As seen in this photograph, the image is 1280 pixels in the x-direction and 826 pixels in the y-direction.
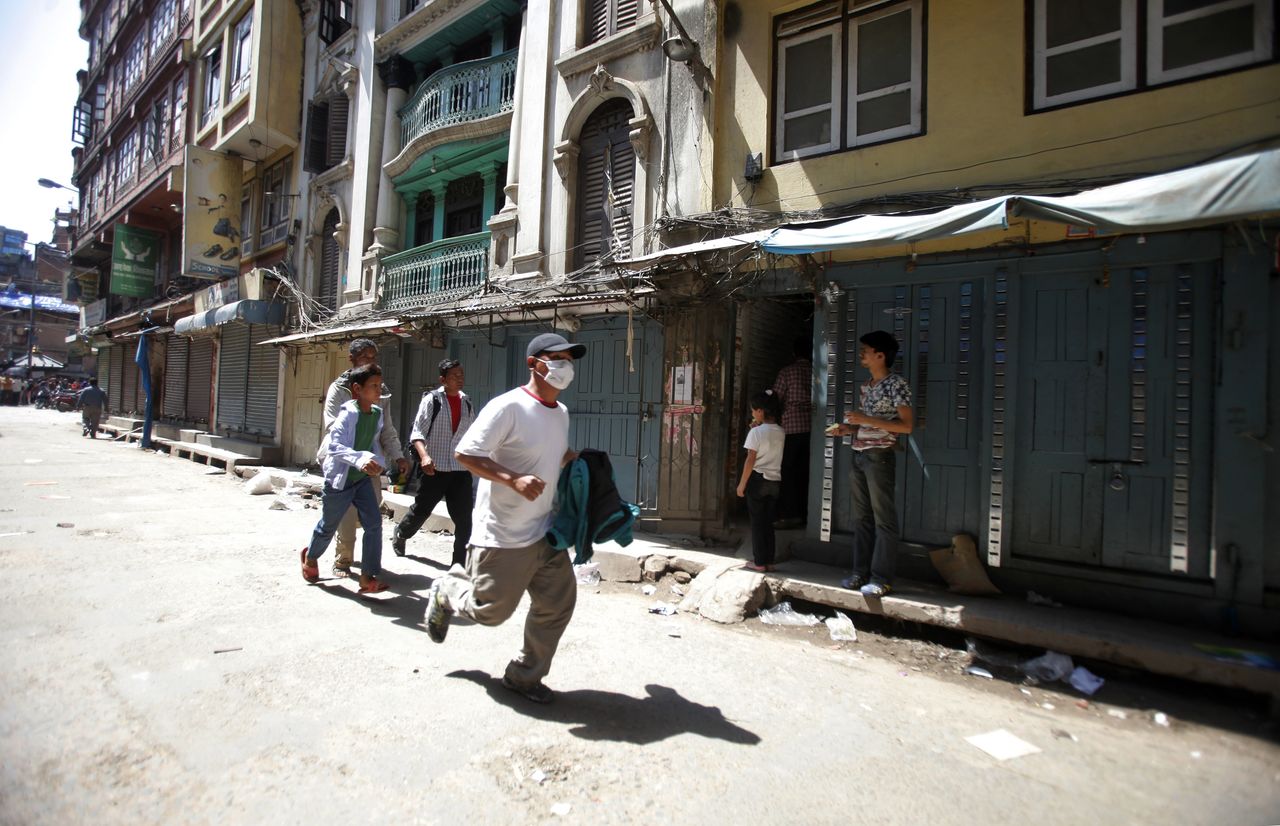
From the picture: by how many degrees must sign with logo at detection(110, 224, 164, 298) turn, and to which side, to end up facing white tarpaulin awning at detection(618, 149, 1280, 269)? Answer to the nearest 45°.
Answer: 0° — it already faces it

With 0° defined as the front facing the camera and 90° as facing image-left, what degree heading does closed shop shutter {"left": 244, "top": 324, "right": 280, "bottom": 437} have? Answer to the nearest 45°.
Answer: approximately 45°

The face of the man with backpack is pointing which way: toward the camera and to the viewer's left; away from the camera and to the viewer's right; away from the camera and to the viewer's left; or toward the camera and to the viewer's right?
toward the camera and to the viewer's right

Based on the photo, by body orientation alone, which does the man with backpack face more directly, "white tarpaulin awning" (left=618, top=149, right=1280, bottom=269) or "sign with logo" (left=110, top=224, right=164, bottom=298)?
the white tarpaulin awning

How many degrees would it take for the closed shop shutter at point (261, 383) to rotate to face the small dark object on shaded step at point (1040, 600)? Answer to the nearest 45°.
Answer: approximately 45° to its left

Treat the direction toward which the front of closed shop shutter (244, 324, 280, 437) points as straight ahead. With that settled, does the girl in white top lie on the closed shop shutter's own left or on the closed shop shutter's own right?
on the closed shop shutter's own left

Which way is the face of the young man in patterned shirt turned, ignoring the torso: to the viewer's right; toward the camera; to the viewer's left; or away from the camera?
to the viewer's left

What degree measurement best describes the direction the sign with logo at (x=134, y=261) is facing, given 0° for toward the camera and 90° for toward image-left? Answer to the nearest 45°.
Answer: approximately 0°

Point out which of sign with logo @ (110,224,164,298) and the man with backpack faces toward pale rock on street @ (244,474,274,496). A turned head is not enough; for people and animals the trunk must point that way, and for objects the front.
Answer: the sign with logo

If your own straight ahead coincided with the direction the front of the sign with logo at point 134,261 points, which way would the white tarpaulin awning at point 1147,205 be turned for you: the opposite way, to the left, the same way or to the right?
to the right

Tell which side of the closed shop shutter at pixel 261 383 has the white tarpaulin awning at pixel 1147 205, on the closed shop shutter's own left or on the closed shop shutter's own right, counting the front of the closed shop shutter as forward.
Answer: on the closed shop shutter's own left

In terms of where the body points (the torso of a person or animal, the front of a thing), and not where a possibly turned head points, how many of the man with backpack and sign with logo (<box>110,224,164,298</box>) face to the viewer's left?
0

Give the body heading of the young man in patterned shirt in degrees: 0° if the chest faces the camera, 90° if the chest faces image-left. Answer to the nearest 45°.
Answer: approximately 45°

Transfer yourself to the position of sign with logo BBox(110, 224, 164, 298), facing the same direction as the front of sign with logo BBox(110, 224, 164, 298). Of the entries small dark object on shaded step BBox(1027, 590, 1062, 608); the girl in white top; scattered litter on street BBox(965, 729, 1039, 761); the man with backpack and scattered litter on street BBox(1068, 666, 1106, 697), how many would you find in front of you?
5

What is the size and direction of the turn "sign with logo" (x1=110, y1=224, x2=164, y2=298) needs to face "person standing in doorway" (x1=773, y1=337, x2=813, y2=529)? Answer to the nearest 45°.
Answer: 0° — it already faces them
